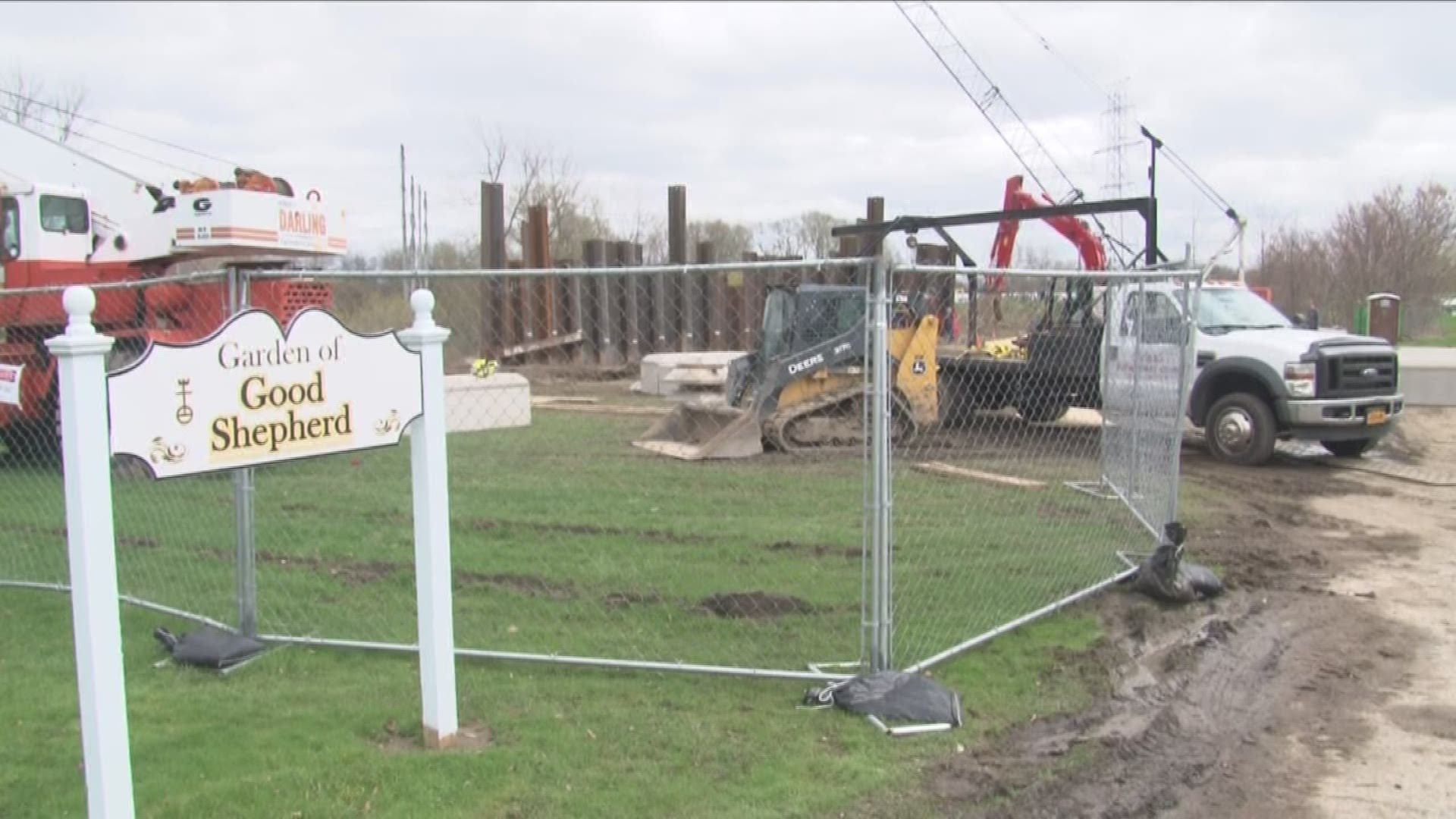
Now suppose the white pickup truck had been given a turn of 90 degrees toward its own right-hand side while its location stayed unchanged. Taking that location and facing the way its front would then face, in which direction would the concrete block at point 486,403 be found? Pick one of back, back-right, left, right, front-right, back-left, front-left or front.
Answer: front-right

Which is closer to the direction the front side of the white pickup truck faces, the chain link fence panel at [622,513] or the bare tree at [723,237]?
the chain link fence panel

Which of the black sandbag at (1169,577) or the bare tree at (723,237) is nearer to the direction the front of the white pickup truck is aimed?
the black sandbag

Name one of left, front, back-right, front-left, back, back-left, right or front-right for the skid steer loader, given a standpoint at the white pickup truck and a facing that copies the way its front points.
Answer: back-right

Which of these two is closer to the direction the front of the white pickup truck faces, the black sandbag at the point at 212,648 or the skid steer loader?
the black sandbag

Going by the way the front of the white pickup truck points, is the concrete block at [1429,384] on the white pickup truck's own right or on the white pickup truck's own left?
on the white pickup truck's own left

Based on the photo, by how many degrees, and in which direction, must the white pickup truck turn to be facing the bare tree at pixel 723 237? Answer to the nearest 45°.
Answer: approximately 180°

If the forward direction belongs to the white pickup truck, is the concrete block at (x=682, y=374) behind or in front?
behind

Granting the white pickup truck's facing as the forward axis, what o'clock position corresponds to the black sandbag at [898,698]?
The black sandbag is roughly at 2 o'clock from the white pickup truck.

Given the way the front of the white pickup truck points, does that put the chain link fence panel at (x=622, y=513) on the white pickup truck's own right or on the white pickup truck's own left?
on the white pickup truck's own right

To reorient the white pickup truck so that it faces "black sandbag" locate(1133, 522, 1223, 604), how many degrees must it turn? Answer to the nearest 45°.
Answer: approximately 45° to its right

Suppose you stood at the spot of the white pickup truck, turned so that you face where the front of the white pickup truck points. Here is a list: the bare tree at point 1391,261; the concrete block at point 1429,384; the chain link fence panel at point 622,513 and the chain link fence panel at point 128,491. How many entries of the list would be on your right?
2

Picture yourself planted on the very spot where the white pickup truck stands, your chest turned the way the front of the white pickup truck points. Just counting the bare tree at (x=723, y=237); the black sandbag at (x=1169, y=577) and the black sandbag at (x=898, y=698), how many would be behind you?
1
